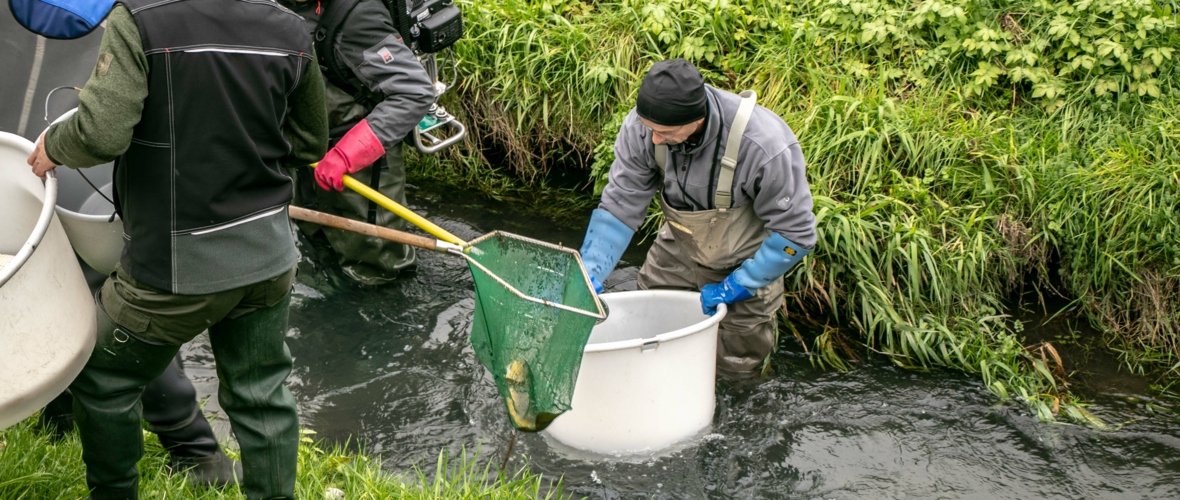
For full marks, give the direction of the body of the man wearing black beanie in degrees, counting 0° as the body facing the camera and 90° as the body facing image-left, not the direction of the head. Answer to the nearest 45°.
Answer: approximately 45°

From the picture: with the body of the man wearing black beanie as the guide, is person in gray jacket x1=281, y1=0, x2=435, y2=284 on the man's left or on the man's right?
on the man's right

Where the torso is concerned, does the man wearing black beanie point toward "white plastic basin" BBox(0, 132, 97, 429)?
yes

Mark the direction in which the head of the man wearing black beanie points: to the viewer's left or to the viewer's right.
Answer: to the viewer's left

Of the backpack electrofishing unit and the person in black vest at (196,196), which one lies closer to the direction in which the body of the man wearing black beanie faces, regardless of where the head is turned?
the person in black vest
